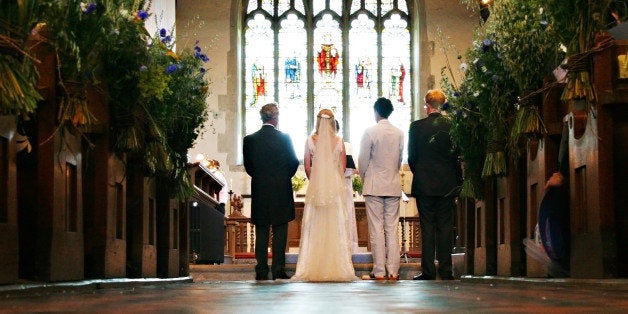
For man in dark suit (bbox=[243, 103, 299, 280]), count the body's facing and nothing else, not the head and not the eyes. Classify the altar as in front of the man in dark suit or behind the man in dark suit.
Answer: in front

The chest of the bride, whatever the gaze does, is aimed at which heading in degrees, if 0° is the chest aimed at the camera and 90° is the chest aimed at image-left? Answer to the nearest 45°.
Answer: approximately 180°

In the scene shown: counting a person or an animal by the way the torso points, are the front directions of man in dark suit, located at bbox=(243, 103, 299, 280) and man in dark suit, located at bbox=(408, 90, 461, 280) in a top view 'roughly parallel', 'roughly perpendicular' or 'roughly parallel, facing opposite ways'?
roughly parallel

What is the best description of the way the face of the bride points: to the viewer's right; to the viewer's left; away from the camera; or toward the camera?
away from the camera

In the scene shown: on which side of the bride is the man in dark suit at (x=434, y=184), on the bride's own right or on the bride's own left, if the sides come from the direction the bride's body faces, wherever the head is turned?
on the bride's own right

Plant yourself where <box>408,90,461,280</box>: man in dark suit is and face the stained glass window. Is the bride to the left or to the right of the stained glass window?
left

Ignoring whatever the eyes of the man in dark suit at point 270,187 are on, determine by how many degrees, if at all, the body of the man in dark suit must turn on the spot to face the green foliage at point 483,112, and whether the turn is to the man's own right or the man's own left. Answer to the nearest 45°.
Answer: approximately 135° to the man's own right

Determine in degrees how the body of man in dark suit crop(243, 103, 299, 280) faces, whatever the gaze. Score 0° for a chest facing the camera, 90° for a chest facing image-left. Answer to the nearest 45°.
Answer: approximately 180°

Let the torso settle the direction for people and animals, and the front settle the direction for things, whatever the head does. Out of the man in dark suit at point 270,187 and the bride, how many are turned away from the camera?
2

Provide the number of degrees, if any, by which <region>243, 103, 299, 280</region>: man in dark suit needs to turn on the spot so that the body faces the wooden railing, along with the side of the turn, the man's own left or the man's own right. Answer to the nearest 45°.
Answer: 0° — they already face it

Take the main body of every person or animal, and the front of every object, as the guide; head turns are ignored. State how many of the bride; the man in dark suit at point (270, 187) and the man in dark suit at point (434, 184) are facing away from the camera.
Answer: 3

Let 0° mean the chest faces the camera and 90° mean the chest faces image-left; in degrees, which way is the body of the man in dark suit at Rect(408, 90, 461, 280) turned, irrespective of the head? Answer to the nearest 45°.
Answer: approximately 180°

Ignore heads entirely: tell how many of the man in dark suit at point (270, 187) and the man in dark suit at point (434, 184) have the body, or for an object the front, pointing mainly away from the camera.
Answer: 2
